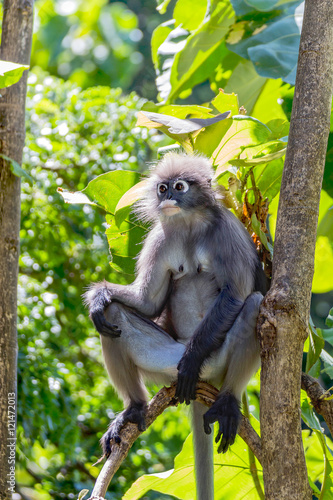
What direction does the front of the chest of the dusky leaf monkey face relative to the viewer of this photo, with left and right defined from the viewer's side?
facing the viewer and to the left of the viewer
